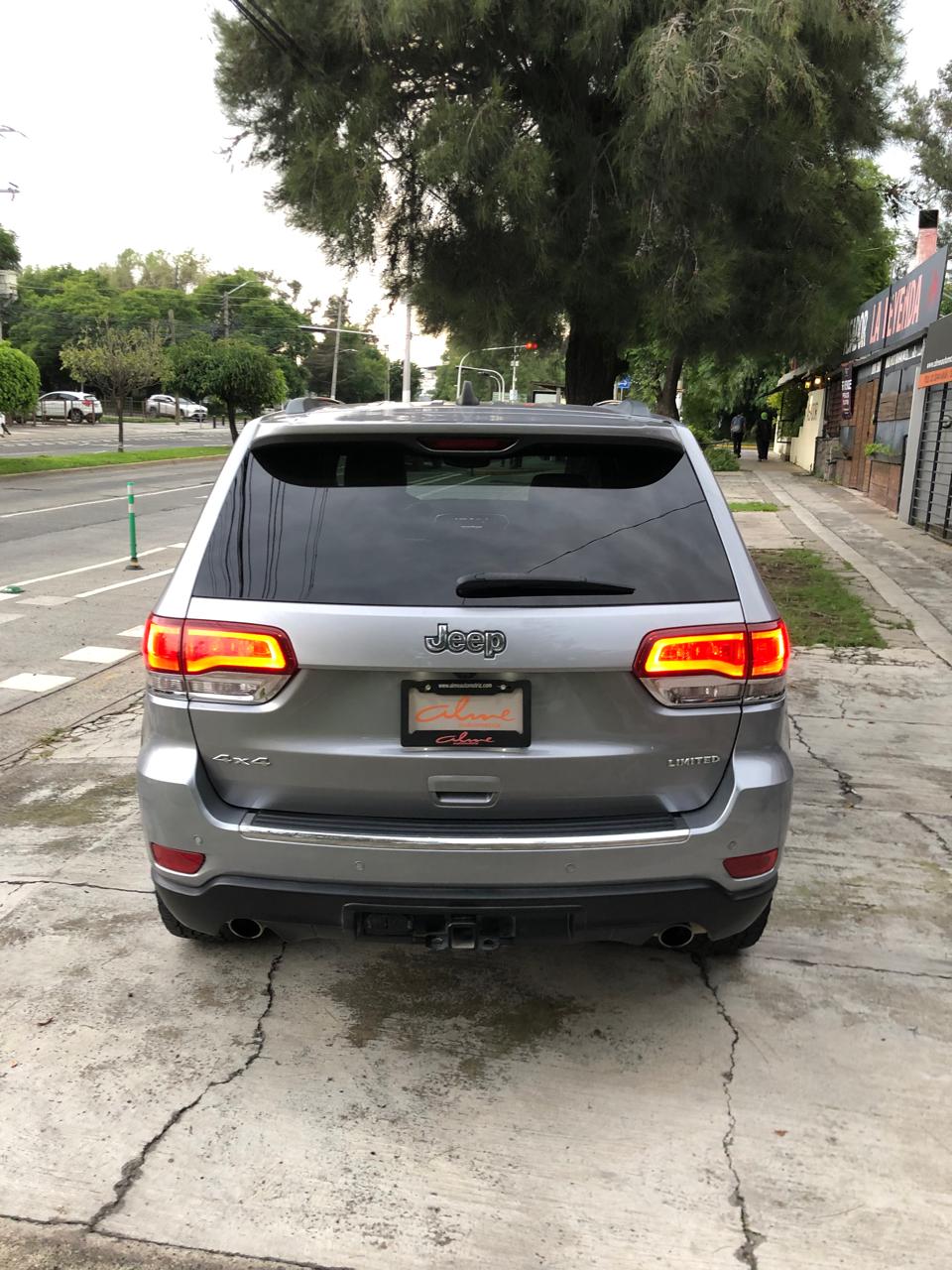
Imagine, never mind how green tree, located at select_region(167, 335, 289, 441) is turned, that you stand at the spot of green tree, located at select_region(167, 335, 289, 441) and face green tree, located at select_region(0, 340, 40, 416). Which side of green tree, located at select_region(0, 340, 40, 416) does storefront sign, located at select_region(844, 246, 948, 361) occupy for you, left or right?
left

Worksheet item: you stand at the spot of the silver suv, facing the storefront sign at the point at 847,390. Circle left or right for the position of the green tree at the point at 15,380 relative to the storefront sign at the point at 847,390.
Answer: left

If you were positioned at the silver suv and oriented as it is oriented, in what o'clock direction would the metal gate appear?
The metal gate is roughly at 1 o'clock from the silver suv.

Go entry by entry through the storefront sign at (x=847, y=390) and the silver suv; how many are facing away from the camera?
1

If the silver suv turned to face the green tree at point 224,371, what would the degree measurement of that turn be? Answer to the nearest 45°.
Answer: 0° — it already faces it

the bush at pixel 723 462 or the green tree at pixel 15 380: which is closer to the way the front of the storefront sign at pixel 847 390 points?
the green tree

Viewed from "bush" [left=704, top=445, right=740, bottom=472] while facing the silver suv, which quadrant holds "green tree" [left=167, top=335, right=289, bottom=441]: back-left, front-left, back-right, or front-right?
back-right

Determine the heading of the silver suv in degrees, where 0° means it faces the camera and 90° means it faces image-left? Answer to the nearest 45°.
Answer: approximately 180°

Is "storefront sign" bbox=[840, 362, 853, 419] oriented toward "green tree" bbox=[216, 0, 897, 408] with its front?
yes
